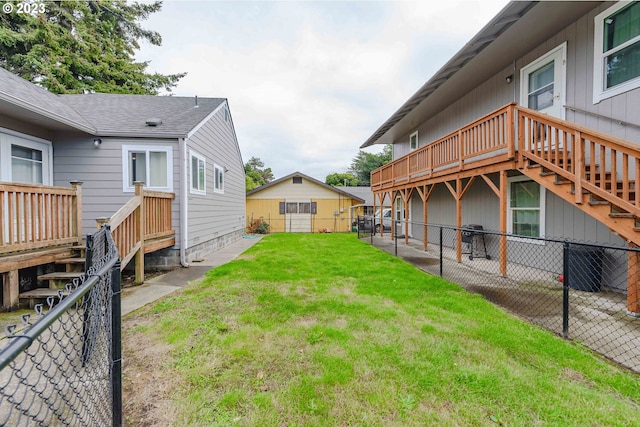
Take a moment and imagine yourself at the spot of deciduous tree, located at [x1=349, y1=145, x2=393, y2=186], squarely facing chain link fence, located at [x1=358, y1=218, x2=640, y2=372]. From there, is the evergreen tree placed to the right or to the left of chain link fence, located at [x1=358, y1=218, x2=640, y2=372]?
right

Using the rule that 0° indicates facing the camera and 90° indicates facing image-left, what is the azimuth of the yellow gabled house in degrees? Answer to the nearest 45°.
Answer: approximately 0°

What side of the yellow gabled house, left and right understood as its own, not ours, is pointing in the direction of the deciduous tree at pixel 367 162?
back

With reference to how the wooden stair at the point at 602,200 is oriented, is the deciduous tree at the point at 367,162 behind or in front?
behind

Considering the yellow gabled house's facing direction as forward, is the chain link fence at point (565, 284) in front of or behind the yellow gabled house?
in front

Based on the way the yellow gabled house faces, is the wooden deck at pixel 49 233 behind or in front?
in front

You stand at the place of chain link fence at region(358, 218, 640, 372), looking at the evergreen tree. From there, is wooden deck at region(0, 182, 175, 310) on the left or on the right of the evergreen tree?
left

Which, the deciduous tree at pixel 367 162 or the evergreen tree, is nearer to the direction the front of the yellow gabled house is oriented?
the evergreen tree

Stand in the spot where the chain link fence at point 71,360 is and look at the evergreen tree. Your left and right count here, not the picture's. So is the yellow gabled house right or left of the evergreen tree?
right

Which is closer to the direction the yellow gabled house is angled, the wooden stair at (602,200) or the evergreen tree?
the wooden stair

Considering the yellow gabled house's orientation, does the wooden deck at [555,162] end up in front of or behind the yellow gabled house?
in front
